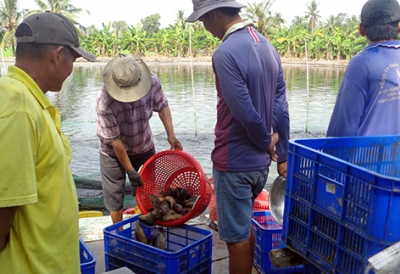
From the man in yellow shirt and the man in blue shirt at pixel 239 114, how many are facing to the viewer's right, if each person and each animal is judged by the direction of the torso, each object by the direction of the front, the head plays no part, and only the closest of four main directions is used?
1

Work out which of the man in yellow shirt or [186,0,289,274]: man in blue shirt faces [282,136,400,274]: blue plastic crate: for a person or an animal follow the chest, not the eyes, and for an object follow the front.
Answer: the man in yellow shirt

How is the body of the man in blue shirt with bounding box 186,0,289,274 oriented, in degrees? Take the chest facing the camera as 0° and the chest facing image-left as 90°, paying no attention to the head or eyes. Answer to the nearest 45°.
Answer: approximately 135°

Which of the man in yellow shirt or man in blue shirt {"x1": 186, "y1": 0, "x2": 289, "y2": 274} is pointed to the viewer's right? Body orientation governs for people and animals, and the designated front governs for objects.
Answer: the man in yellow shirt

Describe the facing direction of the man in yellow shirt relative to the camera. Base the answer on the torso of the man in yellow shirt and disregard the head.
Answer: to the viewer's right

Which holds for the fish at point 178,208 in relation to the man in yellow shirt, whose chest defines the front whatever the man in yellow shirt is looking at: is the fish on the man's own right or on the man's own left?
on the man's own left

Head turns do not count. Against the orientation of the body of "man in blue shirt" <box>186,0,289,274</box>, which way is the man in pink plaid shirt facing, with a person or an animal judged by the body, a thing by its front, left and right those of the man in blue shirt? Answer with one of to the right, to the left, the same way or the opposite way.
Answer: the opposite way
